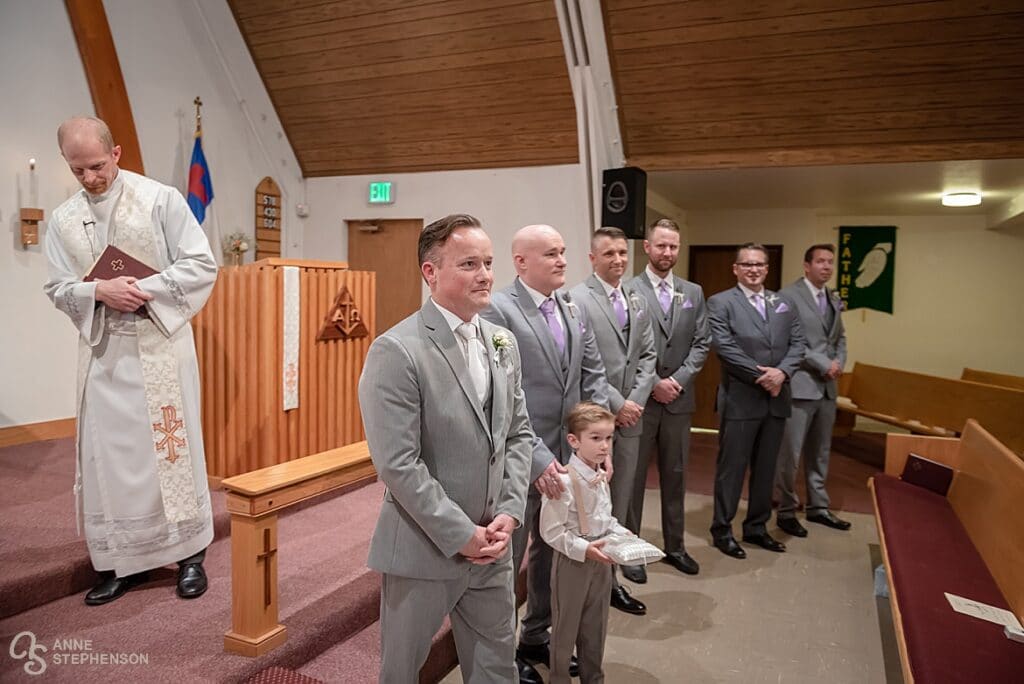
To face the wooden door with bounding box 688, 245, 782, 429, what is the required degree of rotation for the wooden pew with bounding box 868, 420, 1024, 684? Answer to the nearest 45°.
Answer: approximately 45° to its right

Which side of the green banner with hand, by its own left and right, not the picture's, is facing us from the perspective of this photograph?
front

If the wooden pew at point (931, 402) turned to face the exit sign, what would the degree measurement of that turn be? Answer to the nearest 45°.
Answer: approximately 45° to its right

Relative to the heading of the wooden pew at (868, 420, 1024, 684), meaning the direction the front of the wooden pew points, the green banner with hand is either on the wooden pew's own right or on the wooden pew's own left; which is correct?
on the wooden pew's own right

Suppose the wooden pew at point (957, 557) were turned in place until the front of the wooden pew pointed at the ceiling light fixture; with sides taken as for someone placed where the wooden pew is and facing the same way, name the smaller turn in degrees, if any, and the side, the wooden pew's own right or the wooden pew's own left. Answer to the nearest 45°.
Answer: approximately 90° to the wooden pew's own right

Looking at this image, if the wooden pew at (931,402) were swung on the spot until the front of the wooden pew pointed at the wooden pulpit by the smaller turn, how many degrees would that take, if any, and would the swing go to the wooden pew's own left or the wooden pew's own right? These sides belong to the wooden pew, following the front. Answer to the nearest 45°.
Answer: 0° — it already faces it

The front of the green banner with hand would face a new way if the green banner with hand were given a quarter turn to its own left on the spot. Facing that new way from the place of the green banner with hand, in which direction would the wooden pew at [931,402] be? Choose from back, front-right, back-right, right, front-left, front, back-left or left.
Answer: right

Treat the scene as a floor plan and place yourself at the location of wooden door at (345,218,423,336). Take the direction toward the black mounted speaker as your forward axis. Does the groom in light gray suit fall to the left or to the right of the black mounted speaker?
right

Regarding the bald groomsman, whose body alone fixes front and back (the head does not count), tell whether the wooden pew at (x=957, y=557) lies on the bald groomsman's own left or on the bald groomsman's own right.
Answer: on the bald groomsman's own left

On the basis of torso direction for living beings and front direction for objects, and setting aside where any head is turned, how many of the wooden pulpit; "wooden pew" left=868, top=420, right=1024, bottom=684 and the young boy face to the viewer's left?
1

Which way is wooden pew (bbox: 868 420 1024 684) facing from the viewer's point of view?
to the viewer's left

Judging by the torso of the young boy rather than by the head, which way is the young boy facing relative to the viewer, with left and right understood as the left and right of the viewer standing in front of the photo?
facing the viewer and to the right of the viewer

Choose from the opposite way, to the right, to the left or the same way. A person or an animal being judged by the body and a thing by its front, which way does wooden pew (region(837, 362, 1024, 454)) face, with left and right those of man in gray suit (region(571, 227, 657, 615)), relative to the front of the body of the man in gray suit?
to the right
